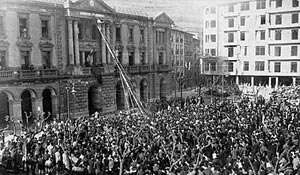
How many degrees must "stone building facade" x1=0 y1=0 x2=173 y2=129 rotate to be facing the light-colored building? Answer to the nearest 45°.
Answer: approximately 90° to its left

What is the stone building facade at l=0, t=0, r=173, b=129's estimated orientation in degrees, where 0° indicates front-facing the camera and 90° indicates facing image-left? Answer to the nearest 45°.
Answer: approximately 315°
